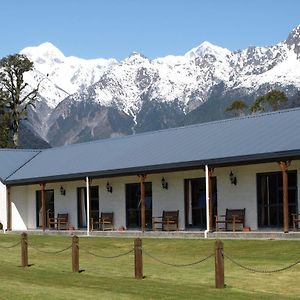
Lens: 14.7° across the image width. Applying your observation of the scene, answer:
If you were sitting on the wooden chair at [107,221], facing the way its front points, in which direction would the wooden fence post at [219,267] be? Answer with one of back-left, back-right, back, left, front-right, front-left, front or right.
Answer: front-left

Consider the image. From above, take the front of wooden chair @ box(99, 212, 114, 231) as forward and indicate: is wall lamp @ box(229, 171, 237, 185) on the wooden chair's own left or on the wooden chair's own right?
on the wooden chair's own left

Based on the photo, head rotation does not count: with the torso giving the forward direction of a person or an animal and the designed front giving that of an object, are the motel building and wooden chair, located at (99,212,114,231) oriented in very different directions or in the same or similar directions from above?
same or similar directions

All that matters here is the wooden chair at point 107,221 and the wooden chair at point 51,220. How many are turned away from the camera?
0

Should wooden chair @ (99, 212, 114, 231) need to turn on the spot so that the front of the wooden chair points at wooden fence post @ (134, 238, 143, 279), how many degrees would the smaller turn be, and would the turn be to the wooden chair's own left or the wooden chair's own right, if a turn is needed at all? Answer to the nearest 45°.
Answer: approximately 45° to the wooden chair's own left

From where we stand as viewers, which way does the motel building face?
facing the viewer and to the left of the viewer

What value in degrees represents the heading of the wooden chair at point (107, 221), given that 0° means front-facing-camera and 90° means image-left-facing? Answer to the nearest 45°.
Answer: approximately 45°

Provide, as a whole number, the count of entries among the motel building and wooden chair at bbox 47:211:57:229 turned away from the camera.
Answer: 0

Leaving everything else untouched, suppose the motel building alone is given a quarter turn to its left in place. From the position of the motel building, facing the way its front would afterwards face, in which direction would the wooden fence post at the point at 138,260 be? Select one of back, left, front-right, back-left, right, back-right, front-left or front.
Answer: front-right

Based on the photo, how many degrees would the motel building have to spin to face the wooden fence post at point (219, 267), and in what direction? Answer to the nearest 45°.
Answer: approximately 45° to its left

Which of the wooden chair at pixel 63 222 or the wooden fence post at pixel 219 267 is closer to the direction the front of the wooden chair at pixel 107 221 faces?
the wooden fence post

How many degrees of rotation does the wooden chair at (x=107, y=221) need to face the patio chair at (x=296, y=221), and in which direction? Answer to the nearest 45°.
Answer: approximately 90° to its left

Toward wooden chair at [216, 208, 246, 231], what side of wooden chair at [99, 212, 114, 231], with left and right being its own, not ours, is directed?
left
